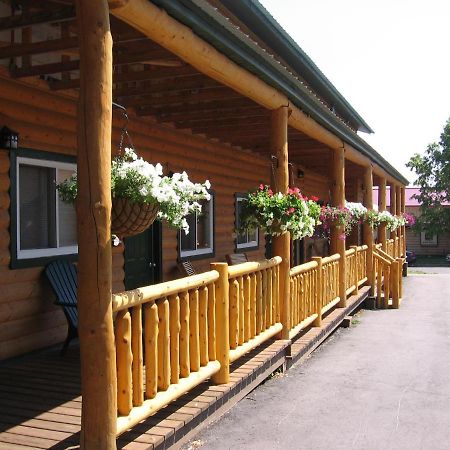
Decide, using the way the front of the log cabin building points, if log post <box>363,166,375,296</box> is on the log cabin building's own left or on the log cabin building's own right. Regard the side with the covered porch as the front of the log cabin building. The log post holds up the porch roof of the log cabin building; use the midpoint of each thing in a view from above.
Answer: on the log cabin building's own left

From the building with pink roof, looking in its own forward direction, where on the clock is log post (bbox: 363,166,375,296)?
The log post is roughly at 12 o'clock from the building with pink roof.

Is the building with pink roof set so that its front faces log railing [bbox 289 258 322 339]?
yes

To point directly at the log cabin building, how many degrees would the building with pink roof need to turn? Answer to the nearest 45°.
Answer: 0° — it already faces it
